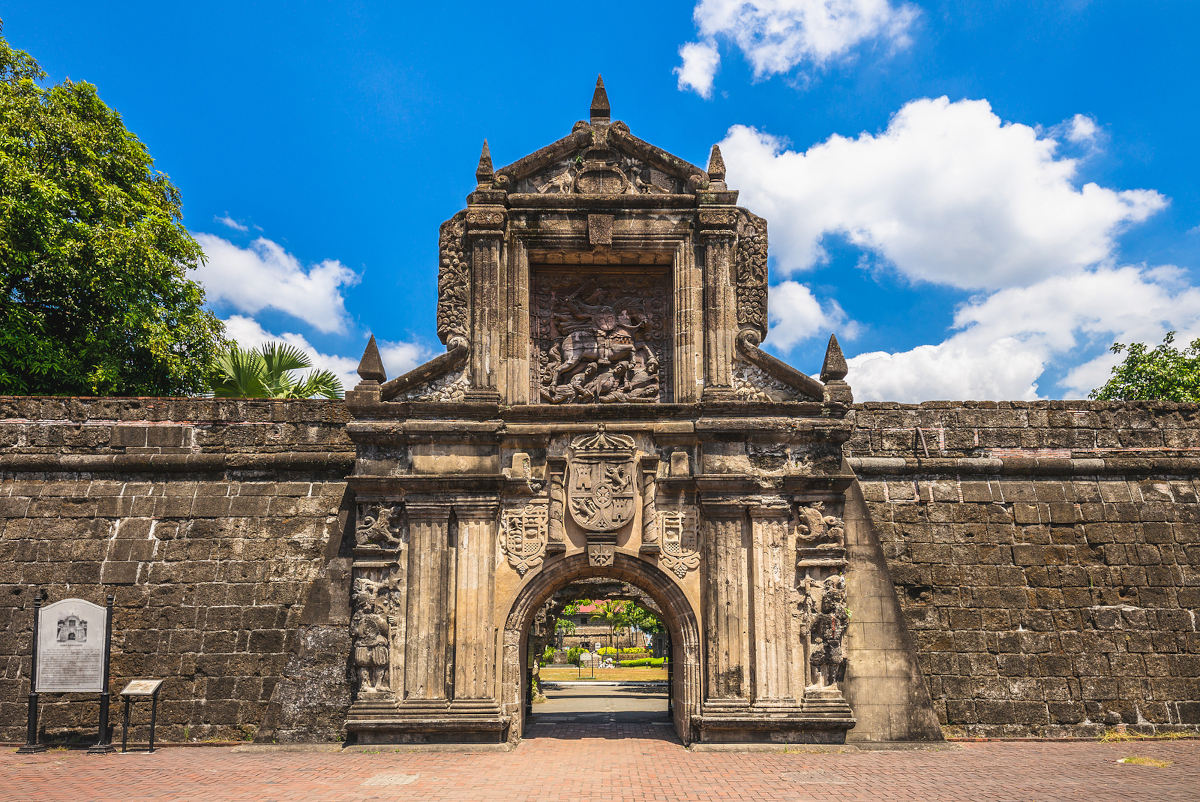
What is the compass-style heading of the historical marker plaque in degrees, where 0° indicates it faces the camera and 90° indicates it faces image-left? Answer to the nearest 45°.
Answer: approximately 0°

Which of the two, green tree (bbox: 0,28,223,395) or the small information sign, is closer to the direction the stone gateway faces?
the small information sign

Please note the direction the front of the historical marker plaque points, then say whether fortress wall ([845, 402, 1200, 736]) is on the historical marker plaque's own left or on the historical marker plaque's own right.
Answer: on the historical marker plaque's own left

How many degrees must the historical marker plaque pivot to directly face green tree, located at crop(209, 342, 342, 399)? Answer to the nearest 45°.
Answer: approximately 135° to its left

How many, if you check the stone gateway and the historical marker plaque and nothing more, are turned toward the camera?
2

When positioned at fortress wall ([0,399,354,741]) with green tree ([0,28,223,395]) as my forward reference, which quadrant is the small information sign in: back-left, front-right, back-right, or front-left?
back-left

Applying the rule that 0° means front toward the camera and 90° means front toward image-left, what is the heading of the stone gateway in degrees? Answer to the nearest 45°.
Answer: approximately 0°

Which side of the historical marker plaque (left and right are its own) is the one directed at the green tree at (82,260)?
back
